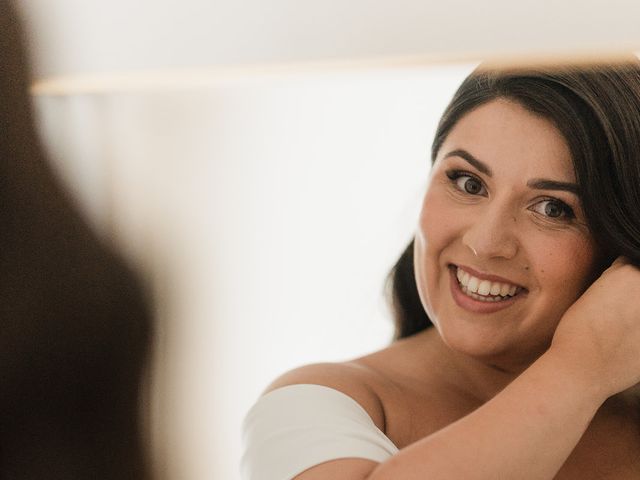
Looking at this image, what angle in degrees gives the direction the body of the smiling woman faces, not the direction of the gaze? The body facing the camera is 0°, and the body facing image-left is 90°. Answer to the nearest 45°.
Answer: approximately 0°
